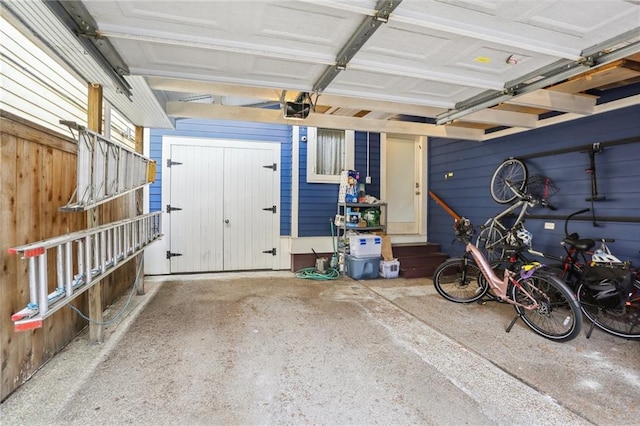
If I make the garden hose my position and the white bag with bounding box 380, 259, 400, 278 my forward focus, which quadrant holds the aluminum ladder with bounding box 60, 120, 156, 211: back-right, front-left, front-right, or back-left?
back-right

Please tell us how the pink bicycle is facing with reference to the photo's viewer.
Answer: facing away from the viewer and to the left of the viewer

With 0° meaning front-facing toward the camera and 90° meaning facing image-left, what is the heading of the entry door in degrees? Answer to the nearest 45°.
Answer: approximately 0°

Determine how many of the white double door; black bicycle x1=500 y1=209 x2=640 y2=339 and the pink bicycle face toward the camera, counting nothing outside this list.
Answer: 1

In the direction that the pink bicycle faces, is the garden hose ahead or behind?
ahead

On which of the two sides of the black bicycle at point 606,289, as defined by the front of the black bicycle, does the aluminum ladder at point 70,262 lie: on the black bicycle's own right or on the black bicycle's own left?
on the black bicycle's own left

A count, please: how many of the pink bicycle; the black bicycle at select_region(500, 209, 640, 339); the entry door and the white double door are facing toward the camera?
2

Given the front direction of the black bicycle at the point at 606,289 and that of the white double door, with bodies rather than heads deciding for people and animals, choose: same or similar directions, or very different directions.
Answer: very different directions

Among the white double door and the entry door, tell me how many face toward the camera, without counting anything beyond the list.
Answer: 2

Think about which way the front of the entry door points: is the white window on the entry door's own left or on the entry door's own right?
on the entry door's own right

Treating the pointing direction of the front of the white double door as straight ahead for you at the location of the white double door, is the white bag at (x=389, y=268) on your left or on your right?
on your left

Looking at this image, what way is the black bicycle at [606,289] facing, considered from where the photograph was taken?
facing away from the viewer and to the left of the viewer
